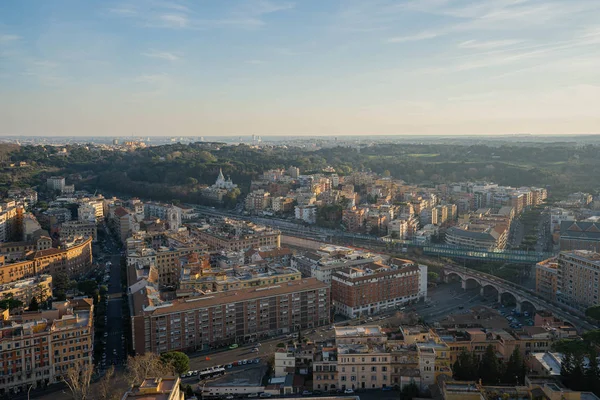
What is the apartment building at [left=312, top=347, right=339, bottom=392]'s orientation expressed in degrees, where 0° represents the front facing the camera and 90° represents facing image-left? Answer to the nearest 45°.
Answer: approximately 0°

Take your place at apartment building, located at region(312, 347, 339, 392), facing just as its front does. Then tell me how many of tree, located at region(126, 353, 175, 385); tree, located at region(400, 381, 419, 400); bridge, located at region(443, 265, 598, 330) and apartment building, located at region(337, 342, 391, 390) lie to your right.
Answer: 1

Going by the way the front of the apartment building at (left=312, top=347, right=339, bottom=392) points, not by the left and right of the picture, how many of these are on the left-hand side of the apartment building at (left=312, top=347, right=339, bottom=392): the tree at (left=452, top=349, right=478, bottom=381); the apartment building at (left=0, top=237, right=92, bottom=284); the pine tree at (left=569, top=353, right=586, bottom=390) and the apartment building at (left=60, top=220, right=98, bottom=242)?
2

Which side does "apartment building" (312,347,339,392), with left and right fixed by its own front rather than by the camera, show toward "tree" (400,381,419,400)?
left

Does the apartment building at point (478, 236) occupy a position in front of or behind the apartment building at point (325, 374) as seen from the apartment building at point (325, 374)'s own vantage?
behind

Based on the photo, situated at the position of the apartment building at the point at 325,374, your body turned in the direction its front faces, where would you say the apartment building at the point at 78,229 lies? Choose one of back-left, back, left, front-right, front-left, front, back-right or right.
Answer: back-right

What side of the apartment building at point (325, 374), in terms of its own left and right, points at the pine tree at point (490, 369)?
left

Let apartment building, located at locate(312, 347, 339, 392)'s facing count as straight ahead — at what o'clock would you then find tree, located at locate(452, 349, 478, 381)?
The tree is roughly at 9 o'clock from the apartment building.

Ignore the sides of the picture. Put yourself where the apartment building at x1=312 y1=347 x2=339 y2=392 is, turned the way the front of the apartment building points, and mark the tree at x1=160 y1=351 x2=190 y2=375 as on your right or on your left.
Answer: on your right

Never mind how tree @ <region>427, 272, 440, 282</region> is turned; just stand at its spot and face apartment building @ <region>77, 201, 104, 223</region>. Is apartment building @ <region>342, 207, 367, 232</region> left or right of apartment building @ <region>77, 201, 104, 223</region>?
right

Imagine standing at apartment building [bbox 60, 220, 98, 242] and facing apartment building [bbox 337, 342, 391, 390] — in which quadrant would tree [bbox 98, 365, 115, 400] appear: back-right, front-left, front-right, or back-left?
front-right

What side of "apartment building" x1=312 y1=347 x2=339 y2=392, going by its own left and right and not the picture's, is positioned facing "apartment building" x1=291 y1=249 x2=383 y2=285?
back

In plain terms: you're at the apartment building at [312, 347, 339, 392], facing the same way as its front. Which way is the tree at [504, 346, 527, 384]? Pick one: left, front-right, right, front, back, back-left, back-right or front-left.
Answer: left

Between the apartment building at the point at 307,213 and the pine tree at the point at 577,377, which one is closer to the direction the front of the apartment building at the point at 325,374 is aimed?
the pine tree

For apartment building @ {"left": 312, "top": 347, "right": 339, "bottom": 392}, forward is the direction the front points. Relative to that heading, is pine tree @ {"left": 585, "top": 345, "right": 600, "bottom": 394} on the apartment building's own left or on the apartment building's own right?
on the apartment building's own left

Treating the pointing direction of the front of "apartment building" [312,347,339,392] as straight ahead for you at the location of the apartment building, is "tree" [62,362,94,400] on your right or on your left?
on your right

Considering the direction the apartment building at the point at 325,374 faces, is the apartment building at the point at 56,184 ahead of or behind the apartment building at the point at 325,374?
behind

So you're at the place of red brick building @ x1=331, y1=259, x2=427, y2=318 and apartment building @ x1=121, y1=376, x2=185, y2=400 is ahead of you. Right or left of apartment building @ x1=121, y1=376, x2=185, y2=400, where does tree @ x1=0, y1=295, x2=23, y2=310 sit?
right

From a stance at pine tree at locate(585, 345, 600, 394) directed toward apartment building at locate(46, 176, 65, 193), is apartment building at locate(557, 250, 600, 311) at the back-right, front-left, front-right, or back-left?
front-right
